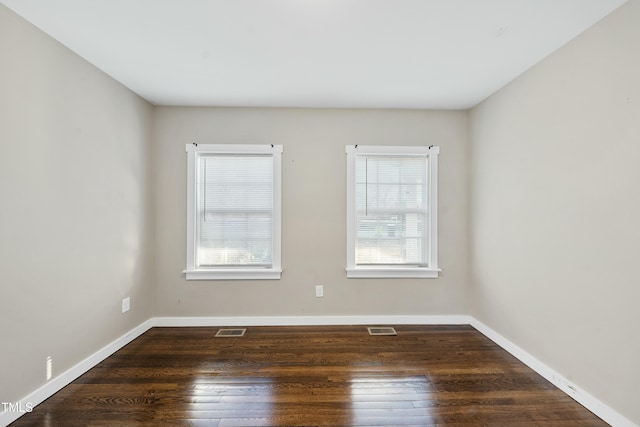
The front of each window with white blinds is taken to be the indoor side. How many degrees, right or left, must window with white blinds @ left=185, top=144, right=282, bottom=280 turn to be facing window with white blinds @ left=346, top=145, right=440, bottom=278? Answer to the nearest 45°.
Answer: approximately 90° to its left

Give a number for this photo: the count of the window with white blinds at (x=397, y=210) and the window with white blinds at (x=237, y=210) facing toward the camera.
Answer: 2

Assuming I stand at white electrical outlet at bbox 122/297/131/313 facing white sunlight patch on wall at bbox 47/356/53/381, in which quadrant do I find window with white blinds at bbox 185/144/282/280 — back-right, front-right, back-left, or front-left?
back-left

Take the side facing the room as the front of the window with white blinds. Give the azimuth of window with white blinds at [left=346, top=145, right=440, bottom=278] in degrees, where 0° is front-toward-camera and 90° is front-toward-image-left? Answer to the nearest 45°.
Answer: approximately 0°

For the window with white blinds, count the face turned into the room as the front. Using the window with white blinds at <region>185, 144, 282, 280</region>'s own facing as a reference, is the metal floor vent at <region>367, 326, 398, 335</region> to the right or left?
on its left

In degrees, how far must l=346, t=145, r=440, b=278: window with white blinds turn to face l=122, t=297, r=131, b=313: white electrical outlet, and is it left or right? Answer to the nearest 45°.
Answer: approximately 45° to its right

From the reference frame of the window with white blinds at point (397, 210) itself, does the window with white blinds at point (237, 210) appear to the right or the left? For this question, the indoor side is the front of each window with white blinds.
on its right

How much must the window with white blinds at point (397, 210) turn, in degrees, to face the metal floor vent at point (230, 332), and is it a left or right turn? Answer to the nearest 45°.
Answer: approximately 45° to its right

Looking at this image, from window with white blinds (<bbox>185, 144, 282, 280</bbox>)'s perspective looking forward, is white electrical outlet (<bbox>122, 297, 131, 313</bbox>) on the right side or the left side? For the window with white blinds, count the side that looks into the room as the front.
on its right

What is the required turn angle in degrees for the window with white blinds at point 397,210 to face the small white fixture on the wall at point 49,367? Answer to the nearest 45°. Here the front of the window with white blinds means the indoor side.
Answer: approximately 45° to its right
